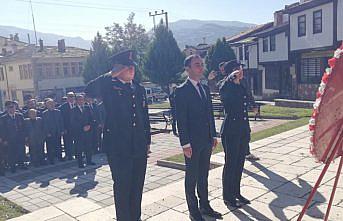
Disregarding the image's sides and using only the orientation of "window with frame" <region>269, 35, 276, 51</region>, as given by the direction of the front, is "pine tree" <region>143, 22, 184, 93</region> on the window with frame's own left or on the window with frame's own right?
on the window with frame's own right

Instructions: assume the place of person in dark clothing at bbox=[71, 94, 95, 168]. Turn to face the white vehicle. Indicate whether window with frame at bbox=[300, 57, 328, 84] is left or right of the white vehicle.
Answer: right

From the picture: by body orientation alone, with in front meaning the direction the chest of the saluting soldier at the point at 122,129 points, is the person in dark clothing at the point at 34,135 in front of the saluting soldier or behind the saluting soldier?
behind

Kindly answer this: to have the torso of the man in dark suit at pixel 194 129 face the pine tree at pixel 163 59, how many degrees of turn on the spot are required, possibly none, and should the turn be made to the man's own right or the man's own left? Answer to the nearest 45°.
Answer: approximately 135° to the man's own left

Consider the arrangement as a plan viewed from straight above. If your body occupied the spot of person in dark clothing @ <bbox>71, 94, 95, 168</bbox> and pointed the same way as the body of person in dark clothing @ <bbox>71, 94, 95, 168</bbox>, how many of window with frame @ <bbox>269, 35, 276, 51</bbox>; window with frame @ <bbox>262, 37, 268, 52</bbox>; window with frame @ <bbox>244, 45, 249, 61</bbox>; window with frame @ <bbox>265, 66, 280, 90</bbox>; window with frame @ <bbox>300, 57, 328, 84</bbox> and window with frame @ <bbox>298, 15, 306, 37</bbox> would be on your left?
6

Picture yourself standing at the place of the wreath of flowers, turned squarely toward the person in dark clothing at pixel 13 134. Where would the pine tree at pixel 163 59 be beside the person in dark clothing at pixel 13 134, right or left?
right

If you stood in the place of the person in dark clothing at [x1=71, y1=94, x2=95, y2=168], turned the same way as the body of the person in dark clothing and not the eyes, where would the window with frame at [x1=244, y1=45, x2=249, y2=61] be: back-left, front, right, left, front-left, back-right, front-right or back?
left

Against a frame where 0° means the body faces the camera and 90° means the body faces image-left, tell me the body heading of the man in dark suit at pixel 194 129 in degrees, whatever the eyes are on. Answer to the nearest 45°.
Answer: approximately 315°

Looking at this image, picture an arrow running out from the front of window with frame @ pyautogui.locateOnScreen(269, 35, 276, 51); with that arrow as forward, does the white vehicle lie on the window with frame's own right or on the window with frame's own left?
on the window with frame's own right

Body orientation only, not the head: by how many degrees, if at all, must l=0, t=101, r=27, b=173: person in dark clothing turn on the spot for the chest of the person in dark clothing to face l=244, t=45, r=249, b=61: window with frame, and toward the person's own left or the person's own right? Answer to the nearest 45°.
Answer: approximately 90° to the person's own left

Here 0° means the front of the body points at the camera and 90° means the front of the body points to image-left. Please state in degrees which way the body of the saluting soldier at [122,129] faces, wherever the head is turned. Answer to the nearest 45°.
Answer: approximately 315°

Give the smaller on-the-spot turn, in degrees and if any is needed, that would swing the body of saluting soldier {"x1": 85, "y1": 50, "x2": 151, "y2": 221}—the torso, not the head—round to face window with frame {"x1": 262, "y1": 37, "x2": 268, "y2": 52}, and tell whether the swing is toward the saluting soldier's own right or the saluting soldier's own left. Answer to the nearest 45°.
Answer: approximately 90° to the saluting soldier's own left
